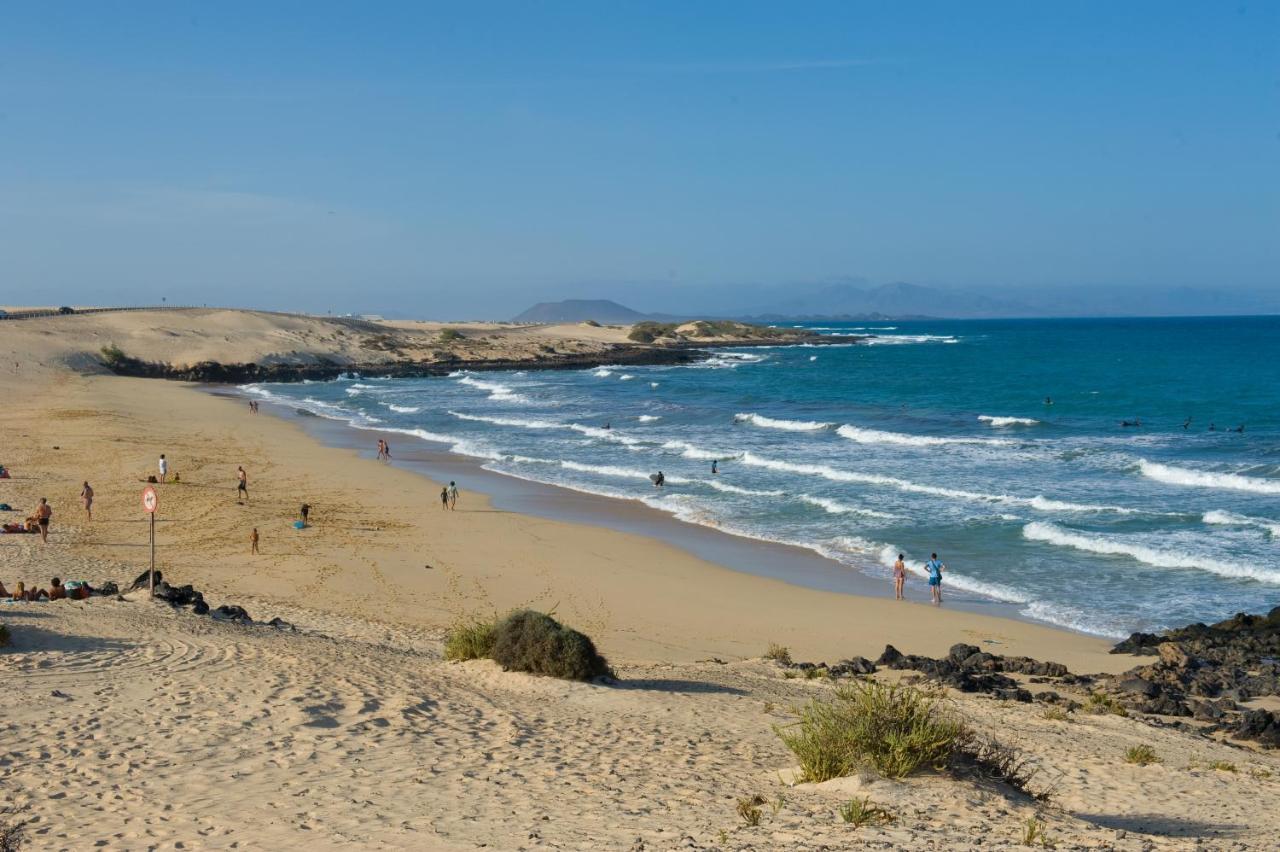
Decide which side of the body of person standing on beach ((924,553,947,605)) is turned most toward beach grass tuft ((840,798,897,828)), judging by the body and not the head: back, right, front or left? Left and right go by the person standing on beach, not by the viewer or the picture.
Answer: back

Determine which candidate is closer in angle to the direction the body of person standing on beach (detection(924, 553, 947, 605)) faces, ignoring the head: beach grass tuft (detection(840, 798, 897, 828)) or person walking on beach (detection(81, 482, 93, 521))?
the person walking on beach

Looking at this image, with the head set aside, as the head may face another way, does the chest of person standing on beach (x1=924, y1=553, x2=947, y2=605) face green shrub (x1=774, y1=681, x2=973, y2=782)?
no

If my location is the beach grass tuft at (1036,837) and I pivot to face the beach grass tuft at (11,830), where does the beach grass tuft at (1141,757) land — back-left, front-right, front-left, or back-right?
back-right

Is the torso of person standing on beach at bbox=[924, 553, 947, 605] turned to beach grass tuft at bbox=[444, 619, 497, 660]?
no

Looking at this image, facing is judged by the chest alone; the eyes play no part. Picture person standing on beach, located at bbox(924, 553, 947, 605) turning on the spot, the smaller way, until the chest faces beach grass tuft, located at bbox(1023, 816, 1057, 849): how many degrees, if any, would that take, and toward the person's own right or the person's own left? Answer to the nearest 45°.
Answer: approximately 180°

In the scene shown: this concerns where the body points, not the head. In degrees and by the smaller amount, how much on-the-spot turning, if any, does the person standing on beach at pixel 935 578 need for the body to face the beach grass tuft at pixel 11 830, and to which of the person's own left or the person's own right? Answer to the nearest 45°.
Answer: approximately 180°

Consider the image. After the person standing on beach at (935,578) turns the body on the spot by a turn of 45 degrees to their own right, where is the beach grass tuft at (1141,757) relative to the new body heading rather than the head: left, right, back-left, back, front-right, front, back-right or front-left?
back-right

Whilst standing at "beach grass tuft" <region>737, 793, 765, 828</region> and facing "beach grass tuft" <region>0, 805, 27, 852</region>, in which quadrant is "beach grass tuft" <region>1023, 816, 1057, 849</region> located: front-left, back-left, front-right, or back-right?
back-left

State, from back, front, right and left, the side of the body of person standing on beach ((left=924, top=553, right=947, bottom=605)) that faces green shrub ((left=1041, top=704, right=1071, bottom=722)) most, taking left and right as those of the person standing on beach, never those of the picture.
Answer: back

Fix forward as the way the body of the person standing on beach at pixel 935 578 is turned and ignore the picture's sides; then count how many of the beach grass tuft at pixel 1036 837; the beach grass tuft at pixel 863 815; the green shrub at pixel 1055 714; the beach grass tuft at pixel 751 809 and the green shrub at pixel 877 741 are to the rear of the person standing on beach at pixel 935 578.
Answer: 5

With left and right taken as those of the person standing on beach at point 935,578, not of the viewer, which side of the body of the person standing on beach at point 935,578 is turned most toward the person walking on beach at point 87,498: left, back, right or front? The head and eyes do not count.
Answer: left

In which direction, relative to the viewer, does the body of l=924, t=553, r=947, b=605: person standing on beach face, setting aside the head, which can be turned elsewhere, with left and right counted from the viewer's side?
facing away from the viewer

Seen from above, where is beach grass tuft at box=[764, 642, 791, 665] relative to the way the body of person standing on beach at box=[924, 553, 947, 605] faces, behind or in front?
behind

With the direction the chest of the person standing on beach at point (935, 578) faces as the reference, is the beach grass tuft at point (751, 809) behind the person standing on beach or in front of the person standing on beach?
behind
